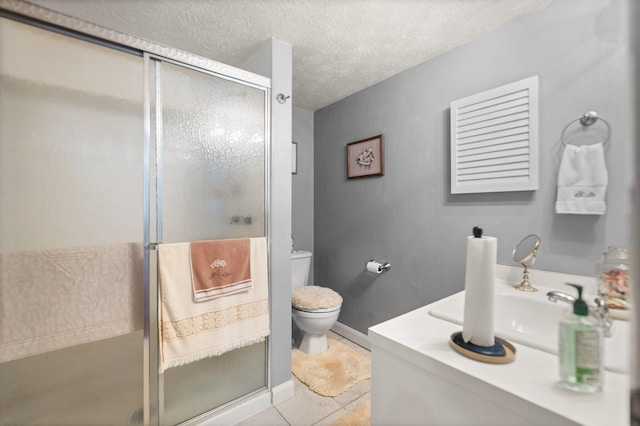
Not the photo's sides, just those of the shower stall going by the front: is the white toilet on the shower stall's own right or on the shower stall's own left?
on the shower stall's own left

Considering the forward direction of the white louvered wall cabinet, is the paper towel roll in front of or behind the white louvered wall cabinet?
in front

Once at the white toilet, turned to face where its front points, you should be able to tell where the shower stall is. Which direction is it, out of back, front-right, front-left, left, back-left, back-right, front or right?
right

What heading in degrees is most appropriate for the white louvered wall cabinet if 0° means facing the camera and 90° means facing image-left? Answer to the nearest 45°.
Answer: approximately 45°

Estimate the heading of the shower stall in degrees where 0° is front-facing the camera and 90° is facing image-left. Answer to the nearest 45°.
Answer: approximately 315°

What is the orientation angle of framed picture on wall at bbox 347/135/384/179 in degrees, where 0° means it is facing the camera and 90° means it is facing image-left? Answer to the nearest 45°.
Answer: approximately 45°

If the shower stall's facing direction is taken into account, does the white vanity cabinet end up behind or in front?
in front

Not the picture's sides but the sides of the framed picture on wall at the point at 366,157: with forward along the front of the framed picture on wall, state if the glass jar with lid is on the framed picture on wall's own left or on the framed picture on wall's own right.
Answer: on the framed picture on wall's own left

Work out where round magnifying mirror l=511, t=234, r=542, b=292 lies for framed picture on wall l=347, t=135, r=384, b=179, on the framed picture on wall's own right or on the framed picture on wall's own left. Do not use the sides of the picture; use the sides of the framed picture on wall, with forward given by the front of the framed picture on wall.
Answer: on the framed picture on wall's own left

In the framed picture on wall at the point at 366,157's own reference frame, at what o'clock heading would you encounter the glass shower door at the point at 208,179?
The glass shower door is roughly at 12 o'clock from the framed picture on wall.

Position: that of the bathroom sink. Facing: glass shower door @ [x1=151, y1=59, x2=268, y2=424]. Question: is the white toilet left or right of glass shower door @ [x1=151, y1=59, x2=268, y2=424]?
right
